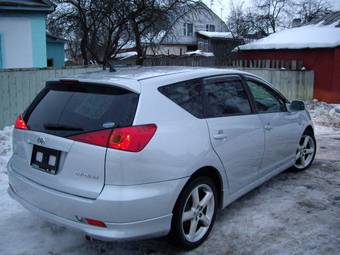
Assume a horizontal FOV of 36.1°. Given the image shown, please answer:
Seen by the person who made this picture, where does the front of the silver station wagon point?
facing away from the viewer and to the right of the viewer

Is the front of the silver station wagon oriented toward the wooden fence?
no

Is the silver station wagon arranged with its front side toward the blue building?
no
